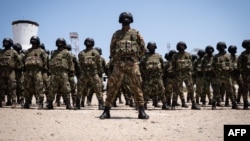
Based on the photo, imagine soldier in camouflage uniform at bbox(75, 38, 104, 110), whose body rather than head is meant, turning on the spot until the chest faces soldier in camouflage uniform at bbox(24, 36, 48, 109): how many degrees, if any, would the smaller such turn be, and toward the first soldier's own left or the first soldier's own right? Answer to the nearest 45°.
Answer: approximately 90° to the first soldier's own right

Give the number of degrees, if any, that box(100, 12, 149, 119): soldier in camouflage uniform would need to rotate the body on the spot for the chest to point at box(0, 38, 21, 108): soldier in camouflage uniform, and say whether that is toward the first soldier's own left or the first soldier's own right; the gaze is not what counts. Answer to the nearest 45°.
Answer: approximately 135° to the first soldier's own right

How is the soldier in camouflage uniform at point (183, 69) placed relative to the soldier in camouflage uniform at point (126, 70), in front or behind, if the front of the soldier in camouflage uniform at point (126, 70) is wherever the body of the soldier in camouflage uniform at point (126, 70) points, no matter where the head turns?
behind

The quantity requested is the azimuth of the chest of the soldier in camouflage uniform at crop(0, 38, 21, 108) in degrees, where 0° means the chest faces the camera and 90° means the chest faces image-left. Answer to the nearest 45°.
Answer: approximately 0°
